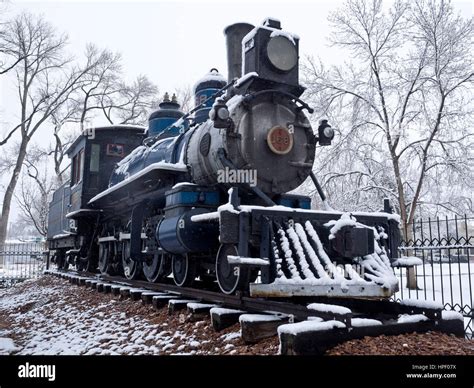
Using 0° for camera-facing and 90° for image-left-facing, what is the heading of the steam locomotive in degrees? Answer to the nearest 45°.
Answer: approximately 315°

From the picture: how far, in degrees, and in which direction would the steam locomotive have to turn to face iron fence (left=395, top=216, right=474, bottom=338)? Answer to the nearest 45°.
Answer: approximately 90° to its left
